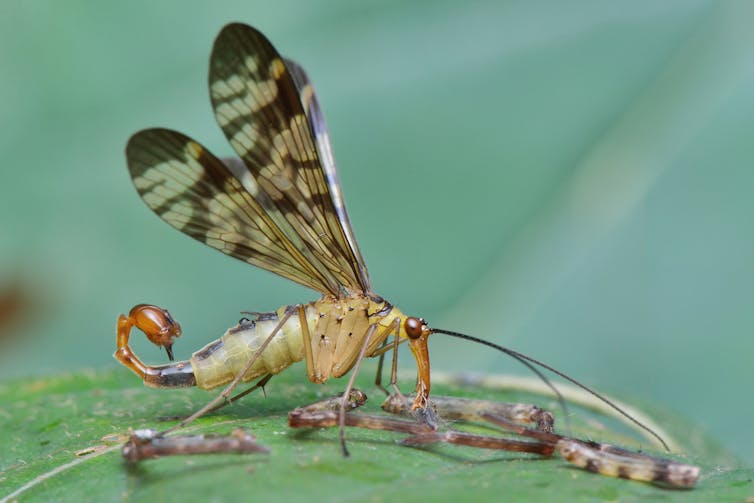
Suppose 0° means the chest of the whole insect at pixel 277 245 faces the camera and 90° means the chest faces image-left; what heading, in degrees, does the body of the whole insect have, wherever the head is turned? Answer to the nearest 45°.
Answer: approximately 270°
